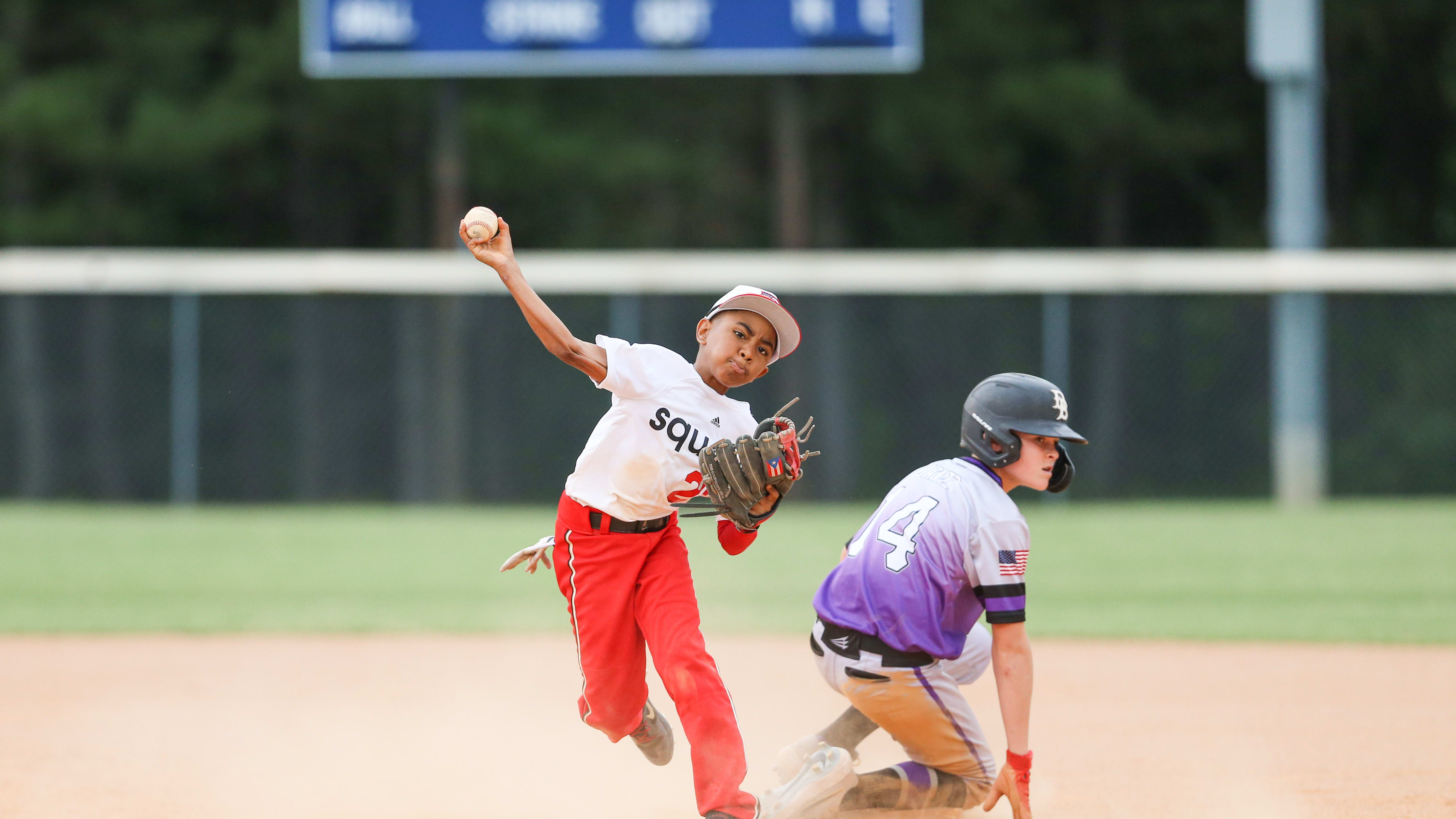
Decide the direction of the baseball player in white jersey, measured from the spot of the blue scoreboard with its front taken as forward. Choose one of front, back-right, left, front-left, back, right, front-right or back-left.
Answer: front

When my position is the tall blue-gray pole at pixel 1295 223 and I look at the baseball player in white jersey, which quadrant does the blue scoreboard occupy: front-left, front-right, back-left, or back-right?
front-right

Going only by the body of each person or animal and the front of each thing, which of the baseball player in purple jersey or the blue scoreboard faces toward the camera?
the blue scoreboard

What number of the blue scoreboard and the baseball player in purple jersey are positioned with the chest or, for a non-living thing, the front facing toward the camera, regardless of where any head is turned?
1

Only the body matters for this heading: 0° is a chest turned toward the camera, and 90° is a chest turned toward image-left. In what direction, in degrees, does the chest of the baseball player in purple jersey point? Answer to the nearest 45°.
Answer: approximately 225°

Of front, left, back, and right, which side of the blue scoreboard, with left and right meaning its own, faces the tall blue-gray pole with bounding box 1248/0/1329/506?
left

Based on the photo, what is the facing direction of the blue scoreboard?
toward the camera

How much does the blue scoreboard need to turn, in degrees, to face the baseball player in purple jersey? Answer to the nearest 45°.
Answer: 0° — it already faces them

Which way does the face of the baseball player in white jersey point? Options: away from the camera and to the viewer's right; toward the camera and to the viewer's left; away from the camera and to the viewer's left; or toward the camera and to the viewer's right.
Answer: toward the camera and to the viewer's right

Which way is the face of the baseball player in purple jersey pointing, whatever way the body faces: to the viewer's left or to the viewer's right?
to the viewer's right
